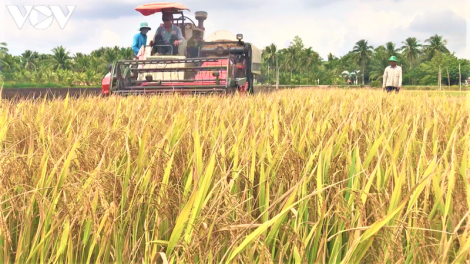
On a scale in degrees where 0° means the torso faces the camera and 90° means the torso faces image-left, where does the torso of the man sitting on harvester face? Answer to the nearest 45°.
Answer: approximately 0°

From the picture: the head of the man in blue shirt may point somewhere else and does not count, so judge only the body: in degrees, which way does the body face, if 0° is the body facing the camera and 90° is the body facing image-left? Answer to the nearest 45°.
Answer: approximately 315°

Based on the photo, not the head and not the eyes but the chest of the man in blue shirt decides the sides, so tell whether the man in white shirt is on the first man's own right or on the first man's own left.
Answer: on the first man's own left

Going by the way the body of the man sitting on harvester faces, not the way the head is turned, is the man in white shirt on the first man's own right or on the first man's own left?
on the first man's own left
